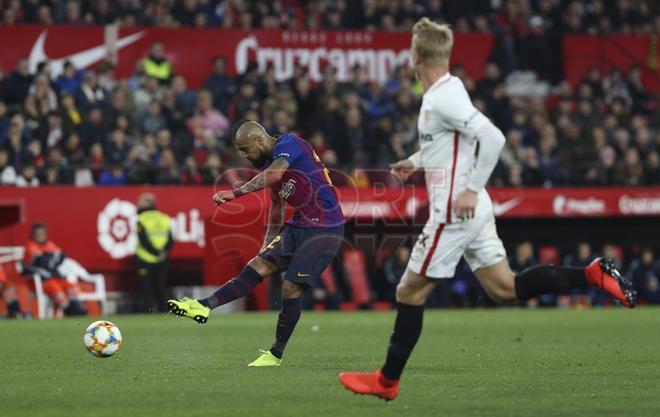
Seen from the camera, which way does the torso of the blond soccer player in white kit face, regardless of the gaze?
to the viewer's left

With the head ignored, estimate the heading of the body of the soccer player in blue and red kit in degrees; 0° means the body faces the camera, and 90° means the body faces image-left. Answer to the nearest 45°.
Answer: approximately 90°

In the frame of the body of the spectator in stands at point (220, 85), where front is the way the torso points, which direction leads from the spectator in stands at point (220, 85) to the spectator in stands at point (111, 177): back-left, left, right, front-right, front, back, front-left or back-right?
front-right

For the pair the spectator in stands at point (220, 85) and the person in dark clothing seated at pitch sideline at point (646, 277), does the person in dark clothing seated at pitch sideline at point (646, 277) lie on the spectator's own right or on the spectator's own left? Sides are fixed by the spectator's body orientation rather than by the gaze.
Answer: on the spectator's own left

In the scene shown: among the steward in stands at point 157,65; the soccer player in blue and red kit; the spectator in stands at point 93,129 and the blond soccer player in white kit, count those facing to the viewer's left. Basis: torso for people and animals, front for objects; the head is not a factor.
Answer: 2

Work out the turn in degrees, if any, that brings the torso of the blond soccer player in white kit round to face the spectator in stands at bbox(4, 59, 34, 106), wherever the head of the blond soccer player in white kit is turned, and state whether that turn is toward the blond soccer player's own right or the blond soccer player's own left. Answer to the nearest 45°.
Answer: approximately 45° to the blond soccer player's own right

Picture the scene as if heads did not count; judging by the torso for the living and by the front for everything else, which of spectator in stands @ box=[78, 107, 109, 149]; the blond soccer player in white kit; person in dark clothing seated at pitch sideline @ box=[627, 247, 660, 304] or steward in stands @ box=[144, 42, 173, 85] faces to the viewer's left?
the blond soccer player in white kit

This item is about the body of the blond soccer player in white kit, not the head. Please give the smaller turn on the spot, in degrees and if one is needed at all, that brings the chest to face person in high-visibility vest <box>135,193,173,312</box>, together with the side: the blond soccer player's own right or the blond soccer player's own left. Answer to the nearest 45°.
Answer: approximately 45° to the blond soccer player's own right

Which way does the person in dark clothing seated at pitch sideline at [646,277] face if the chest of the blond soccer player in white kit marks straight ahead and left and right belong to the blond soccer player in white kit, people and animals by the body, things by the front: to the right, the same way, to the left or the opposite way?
to the left

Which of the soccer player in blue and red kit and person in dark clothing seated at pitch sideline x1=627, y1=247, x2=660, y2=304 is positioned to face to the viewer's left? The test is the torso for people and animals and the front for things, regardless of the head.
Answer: the soccer player in blue and red kit

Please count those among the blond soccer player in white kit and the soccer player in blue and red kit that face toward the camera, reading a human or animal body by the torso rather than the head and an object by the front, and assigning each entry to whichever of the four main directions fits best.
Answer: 0

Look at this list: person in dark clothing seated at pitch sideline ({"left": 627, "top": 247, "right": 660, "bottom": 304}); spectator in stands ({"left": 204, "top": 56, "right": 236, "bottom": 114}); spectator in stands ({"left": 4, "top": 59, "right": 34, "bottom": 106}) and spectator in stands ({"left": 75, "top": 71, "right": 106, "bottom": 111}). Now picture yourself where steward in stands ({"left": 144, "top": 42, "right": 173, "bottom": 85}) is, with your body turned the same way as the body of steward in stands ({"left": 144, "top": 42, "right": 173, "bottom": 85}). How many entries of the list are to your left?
2

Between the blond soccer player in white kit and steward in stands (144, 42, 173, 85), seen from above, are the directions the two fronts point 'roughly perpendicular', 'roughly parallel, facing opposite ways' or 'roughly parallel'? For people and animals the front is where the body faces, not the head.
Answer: roughly perpendicular
